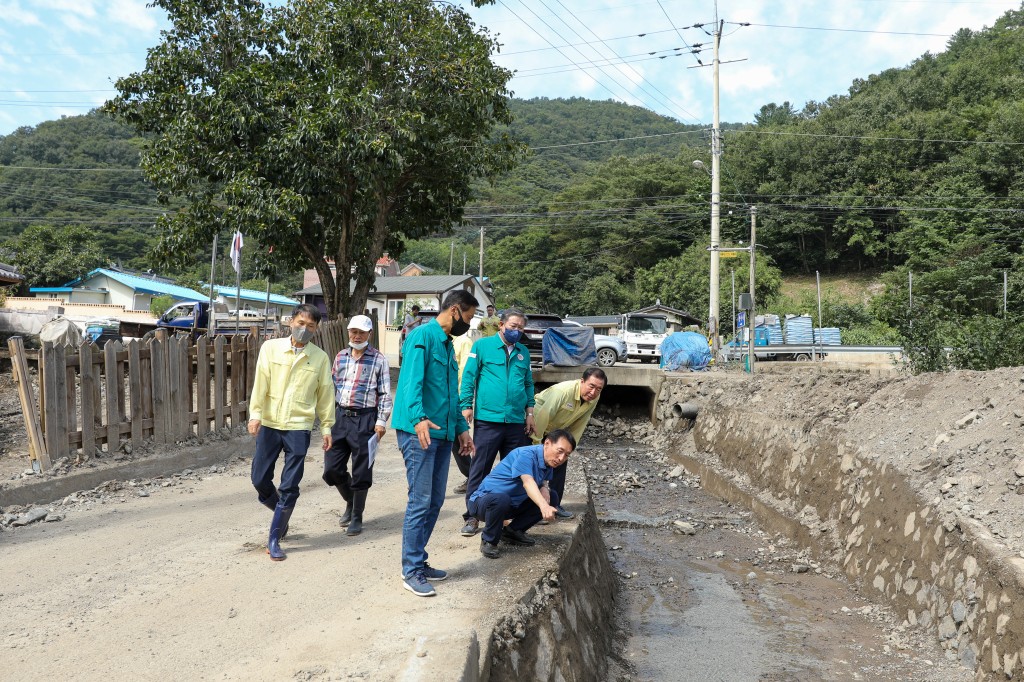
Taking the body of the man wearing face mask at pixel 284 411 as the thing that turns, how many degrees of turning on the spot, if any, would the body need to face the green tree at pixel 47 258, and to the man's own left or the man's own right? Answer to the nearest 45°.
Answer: approximately 180°

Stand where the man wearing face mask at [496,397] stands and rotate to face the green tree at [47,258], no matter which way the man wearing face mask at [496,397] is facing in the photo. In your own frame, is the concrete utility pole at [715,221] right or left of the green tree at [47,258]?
right

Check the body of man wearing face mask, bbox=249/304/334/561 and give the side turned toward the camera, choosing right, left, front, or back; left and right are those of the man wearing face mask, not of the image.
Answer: front

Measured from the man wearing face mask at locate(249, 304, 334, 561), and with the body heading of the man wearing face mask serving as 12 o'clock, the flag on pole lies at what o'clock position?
The flag on pole is roughly at 6 o'clock from the man wearing face mask.

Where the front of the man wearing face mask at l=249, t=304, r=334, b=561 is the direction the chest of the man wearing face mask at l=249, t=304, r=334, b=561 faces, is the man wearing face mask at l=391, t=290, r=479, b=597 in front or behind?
in front

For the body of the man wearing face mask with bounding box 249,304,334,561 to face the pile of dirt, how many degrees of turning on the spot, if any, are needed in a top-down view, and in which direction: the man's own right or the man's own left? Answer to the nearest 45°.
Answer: approximately 90° to the man's own left

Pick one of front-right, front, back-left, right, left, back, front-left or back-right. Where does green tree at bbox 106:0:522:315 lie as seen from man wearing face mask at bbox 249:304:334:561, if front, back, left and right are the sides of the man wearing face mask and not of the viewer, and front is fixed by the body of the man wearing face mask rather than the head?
back

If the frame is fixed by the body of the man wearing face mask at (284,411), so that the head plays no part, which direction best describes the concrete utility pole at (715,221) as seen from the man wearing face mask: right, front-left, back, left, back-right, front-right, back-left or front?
back-left

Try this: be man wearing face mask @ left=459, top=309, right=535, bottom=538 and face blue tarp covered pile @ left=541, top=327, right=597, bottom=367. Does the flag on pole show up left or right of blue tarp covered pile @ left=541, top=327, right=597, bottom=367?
left
